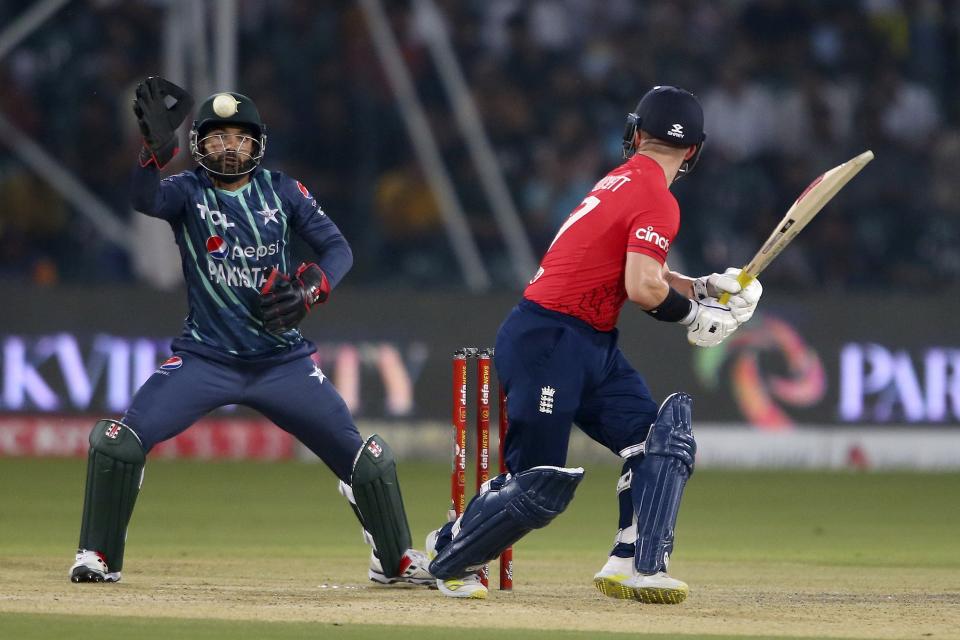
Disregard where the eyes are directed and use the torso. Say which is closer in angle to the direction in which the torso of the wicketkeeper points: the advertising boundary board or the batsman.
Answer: the batsman

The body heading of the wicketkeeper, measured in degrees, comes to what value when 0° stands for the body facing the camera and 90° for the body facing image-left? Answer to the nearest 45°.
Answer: approximately 0°

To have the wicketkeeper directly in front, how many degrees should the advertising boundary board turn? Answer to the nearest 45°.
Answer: approximately 45° to its right

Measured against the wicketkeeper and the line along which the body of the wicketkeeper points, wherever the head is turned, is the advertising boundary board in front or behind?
behind

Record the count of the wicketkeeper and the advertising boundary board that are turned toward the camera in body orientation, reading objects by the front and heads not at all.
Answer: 2

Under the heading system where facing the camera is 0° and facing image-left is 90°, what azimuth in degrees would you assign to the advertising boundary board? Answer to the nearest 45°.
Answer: approximately 0°

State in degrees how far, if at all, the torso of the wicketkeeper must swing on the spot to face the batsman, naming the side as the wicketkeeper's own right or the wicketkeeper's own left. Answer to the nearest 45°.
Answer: approximately 90° to the wicketkeeper's own left
